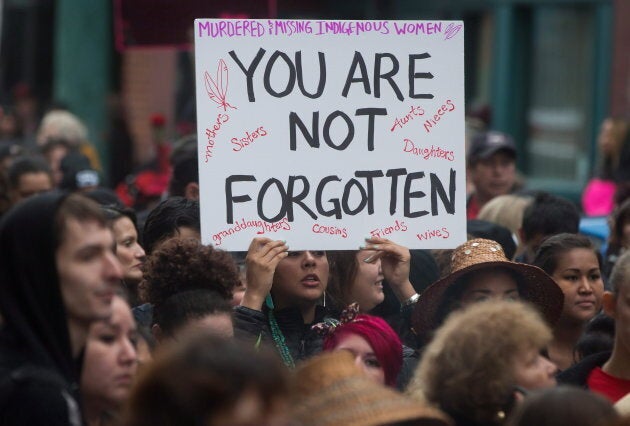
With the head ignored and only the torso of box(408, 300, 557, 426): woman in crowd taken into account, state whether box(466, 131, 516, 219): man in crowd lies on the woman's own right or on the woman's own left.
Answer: on the woman's own left

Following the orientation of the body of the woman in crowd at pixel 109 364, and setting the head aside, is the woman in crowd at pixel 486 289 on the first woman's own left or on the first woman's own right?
on the first woman's own left

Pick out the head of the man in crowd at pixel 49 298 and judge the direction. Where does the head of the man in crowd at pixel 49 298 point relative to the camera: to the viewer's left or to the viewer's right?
to the viewer's right

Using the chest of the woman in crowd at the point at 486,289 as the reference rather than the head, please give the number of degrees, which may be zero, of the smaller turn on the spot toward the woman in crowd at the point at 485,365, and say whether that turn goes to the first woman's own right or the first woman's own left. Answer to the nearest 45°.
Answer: approximately 45° to the first woman's own right

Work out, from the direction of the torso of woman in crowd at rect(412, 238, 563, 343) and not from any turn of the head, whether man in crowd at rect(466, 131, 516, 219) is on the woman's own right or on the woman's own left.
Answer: on the woman's own left
